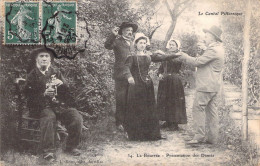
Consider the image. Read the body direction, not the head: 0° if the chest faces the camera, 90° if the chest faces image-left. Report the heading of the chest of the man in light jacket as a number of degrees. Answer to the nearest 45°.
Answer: approximately 90°

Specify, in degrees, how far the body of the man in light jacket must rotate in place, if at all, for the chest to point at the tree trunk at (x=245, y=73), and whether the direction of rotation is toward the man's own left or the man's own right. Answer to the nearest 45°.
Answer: approximately 135° to the man's own right

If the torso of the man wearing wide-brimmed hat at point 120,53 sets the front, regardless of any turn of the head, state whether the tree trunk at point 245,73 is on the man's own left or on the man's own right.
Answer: on the man's own left

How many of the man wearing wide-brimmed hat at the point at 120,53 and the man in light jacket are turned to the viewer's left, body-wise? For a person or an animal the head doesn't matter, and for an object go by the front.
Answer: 1

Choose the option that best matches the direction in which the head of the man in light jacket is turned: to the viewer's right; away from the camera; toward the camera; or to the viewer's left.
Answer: to the viewer's left

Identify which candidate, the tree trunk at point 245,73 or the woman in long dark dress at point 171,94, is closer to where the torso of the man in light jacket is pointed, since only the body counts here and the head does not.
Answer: the woman in long dark dress

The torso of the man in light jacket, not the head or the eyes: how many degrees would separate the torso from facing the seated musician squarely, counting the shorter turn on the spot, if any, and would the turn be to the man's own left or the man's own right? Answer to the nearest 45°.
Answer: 0° — they already face them

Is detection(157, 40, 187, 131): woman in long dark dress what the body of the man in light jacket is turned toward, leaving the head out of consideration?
yes

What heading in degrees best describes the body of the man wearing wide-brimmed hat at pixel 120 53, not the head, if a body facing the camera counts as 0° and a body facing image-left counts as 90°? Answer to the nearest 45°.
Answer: approximately 315°
